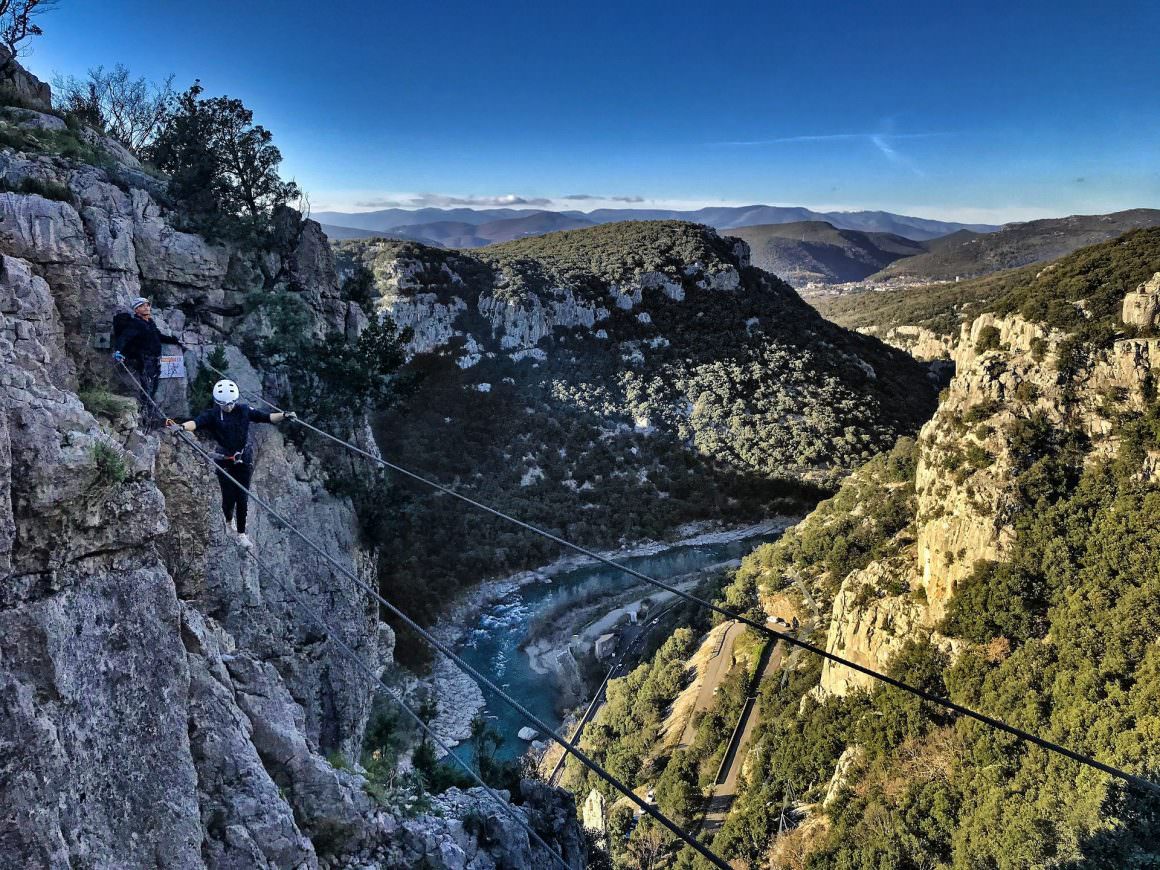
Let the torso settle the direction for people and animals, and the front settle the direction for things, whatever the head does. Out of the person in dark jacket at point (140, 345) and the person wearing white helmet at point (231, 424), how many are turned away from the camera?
0

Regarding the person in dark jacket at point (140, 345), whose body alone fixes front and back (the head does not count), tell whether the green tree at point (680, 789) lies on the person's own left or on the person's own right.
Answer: on the person's own left

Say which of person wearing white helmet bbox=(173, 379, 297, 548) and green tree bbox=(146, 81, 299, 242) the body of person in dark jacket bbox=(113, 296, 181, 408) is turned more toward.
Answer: the person wearing white helmet

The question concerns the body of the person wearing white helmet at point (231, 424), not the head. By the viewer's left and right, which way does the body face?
facing the viewer

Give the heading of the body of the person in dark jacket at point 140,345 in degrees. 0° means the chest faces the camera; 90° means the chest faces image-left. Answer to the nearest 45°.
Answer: approximately 315°

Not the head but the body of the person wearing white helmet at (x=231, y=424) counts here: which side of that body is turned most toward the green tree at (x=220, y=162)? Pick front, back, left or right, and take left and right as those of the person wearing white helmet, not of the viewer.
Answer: back

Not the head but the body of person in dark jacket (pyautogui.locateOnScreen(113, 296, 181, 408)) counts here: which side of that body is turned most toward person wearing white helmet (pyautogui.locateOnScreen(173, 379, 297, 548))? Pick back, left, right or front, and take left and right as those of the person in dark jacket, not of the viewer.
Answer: front
